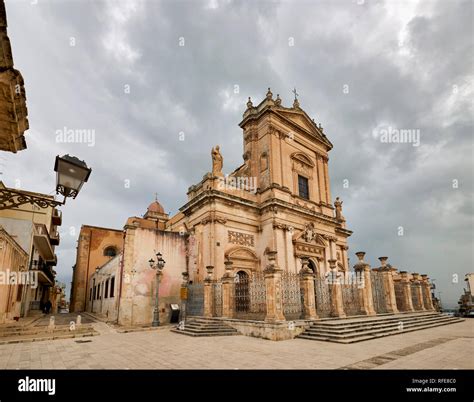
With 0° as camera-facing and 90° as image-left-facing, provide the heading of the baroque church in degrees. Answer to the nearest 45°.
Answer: approximately 315°

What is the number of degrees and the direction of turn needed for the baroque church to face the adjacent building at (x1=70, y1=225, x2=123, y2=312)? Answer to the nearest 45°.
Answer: approximately 180°

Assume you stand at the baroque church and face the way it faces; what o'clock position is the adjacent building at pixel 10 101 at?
The adjacent building is roughly at 2 o'clock from the baroque church.

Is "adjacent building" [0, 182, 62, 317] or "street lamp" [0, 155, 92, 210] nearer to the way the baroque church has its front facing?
the street lamp

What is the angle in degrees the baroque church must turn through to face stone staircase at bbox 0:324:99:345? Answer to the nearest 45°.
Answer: approximately 90° to its right

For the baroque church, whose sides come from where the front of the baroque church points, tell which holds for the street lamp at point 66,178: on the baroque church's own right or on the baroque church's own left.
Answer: on the baroque church's own right
